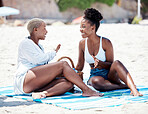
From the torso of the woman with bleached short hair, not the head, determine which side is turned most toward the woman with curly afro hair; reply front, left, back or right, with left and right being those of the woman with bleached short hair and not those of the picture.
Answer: front

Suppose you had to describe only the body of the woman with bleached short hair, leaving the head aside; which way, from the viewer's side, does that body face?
to the viewer's right

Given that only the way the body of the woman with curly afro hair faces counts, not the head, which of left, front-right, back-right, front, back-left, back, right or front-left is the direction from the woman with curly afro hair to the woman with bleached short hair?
front-right

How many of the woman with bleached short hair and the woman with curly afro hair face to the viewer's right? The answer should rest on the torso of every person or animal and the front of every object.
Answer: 1

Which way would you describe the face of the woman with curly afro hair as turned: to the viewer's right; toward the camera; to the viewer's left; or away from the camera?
to the viewer's left

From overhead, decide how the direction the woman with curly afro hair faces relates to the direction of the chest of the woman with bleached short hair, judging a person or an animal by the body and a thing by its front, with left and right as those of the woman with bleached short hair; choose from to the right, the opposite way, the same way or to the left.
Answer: to the right

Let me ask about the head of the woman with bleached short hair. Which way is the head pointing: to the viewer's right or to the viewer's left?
to the viewer's right

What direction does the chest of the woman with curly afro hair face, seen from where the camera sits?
toward the camera

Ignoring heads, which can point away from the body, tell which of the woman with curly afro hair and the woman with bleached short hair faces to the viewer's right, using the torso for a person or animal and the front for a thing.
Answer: the woman with bleached short hair
